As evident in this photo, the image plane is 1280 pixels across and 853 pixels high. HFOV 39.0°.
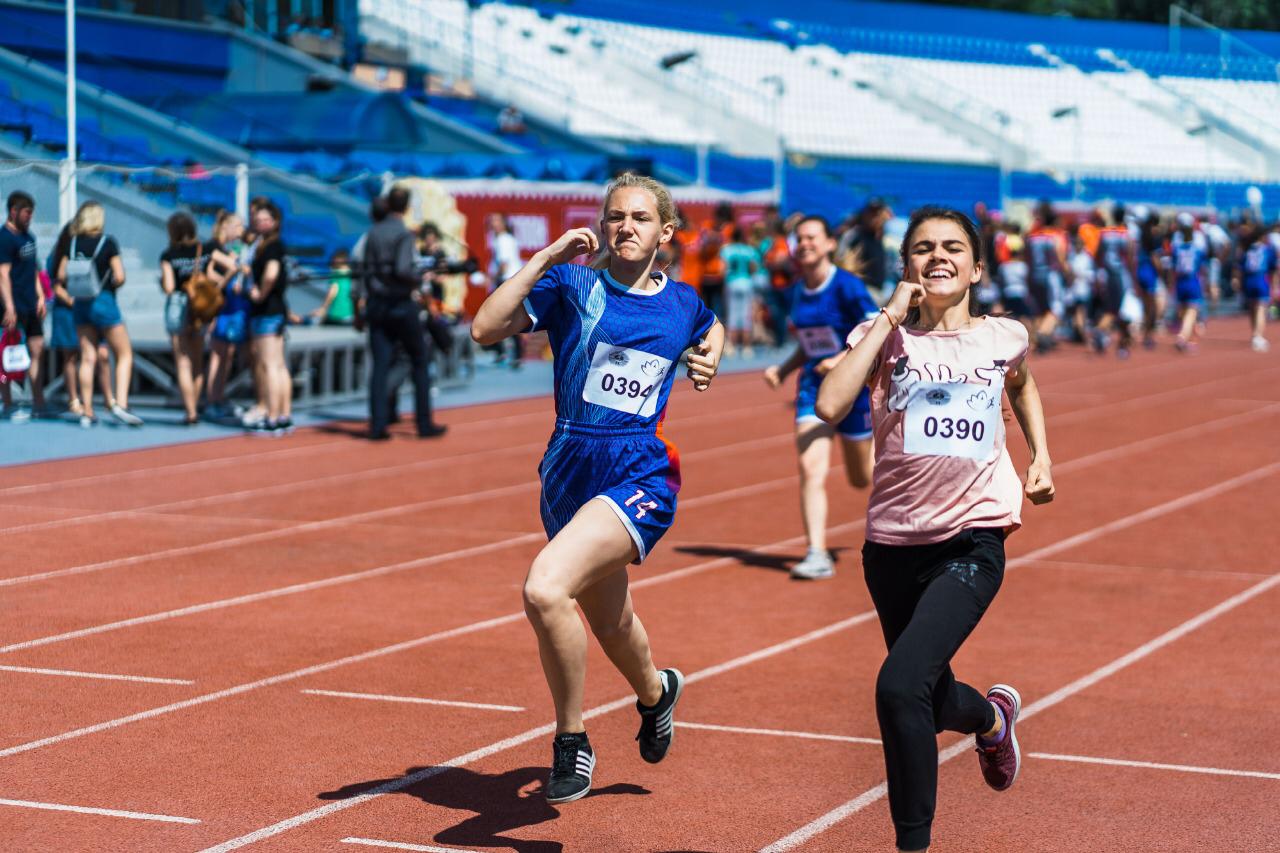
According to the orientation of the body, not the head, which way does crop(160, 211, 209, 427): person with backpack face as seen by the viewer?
away from the camera

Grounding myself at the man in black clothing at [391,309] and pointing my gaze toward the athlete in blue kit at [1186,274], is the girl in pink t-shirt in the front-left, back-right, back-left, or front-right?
back-right

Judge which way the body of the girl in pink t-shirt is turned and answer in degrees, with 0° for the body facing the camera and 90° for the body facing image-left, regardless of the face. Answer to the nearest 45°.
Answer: approximately 0°

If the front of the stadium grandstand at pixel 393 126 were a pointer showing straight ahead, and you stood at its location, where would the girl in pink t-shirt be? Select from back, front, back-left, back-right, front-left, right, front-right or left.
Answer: front-right

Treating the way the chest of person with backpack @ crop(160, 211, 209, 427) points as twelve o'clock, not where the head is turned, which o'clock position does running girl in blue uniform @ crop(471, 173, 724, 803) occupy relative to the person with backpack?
The running girl in blue uniform is roughly at 6 o'clock from the person with backpack.

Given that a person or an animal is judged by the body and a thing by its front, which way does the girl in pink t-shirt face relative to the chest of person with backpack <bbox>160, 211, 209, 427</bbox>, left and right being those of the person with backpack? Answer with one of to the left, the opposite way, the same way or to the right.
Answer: the opposite way

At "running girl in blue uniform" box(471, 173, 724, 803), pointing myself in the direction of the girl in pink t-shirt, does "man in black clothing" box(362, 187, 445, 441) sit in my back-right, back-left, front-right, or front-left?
back-left
